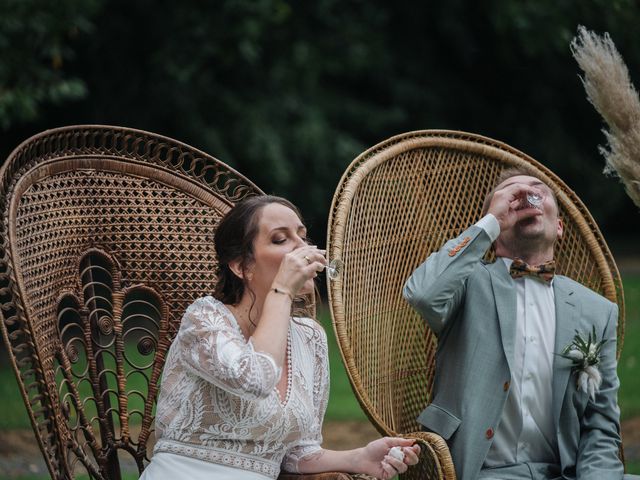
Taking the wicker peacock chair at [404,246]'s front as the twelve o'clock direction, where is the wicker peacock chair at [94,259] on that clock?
the wicker peacock chair at [94,259] is roughly at 4 o'clock from the wicker peacock chair at [404,246].

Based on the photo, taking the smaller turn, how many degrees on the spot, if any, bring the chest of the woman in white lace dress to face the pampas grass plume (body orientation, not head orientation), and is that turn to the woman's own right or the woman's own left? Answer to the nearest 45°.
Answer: approximately 45° to the woman's own left

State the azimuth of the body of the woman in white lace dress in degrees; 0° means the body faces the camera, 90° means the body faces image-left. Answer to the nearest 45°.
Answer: approximately 315°

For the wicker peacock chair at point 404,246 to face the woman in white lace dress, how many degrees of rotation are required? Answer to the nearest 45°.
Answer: approximately 90° to its right

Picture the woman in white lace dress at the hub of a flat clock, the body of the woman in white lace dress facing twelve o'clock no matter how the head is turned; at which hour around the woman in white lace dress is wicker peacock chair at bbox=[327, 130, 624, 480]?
The wicker peacock chair is roughly at 9 o'clock from the woman in white lace dress.

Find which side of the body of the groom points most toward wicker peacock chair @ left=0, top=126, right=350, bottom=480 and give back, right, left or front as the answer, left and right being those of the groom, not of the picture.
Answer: right

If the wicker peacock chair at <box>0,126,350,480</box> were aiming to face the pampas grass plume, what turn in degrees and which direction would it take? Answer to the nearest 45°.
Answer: approximately 45° to its left

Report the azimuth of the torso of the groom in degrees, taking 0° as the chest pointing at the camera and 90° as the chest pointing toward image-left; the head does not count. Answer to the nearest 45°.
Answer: approximately 0°

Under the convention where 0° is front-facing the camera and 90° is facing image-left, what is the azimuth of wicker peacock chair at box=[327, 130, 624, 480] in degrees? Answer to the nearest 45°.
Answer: approximately 315°

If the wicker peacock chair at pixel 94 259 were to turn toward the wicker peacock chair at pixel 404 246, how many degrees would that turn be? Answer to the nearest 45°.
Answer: approximately 45° to its left
